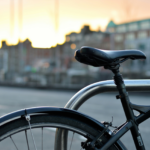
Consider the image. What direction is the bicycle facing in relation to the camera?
to the viewer's right
